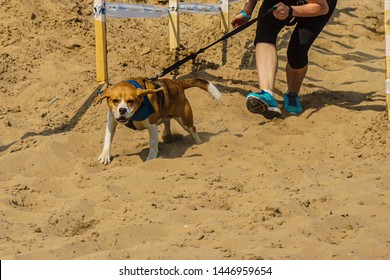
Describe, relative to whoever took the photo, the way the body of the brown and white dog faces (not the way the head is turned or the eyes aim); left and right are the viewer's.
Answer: facing the viewer and to the left of the viewer

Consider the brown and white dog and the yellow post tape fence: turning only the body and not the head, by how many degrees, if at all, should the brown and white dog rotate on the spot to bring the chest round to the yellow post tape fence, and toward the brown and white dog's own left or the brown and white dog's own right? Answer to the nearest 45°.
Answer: approximately 135° to the brown and white dog's own right
